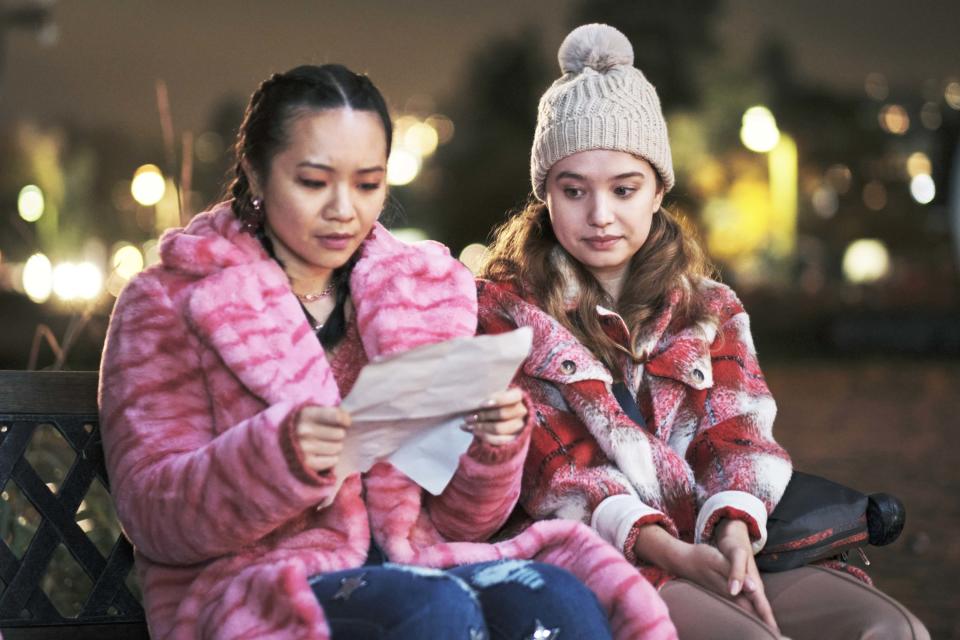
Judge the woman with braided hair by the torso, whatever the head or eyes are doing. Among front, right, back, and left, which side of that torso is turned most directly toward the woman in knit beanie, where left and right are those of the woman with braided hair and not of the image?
left

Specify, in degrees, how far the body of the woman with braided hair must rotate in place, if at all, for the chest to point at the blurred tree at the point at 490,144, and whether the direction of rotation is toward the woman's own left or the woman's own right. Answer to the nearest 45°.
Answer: approximately 135° to the woman's own left

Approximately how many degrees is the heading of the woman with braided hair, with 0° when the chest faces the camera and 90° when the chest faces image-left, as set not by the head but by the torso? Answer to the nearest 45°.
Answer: approximately 315°

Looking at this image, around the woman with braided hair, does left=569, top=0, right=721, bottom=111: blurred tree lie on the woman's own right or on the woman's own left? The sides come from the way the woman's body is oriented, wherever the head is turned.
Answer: on the woman's own left

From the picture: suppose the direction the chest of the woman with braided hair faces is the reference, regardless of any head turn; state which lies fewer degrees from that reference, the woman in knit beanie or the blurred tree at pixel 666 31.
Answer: the woman in knit beanie
